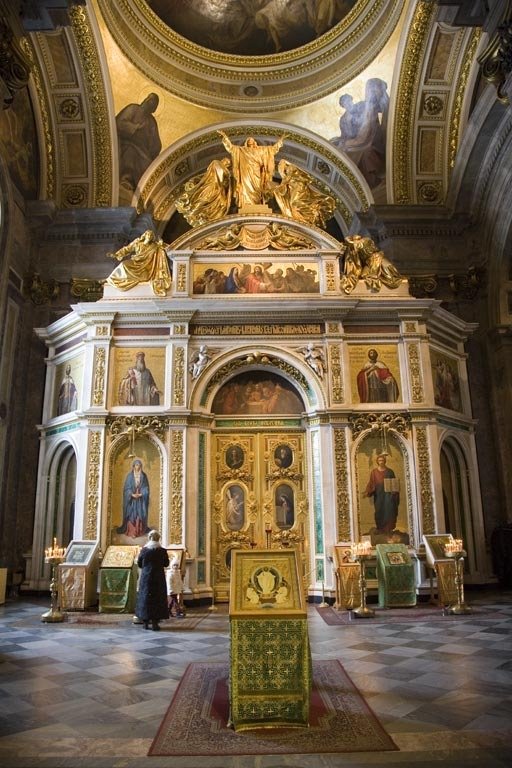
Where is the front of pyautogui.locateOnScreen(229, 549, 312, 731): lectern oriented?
toward the camera

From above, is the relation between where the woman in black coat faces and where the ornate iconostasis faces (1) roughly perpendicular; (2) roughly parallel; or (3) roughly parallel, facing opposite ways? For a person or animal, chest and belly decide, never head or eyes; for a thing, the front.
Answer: roughly parallel, facing opposite ways

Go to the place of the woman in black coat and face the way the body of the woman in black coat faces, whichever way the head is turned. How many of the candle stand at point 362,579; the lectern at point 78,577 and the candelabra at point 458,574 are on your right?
2

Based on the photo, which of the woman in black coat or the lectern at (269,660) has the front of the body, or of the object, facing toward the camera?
the lectern

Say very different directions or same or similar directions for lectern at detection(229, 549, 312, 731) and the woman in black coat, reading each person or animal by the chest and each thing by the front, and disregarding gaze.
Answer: very different directions

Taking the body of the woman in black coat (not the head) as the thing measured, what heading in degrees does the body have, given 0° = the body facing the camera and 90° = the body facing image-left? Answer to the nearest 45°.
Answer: approximately 180°

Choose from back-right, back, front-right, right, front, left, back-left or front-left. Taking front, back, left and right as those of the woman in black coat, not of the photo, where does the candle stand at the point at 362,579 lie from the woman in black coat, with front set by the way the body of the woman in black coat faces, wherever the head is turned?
right

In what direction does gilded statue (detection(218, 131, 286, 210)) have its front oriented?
toward the camera

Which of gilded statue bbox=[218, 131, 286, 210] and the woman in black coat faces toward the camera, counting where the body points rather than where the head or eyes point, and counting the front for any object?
the gilded statue

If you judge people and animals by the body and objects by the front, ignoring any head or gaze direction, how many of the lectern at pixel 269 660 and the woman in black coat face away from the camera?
1
